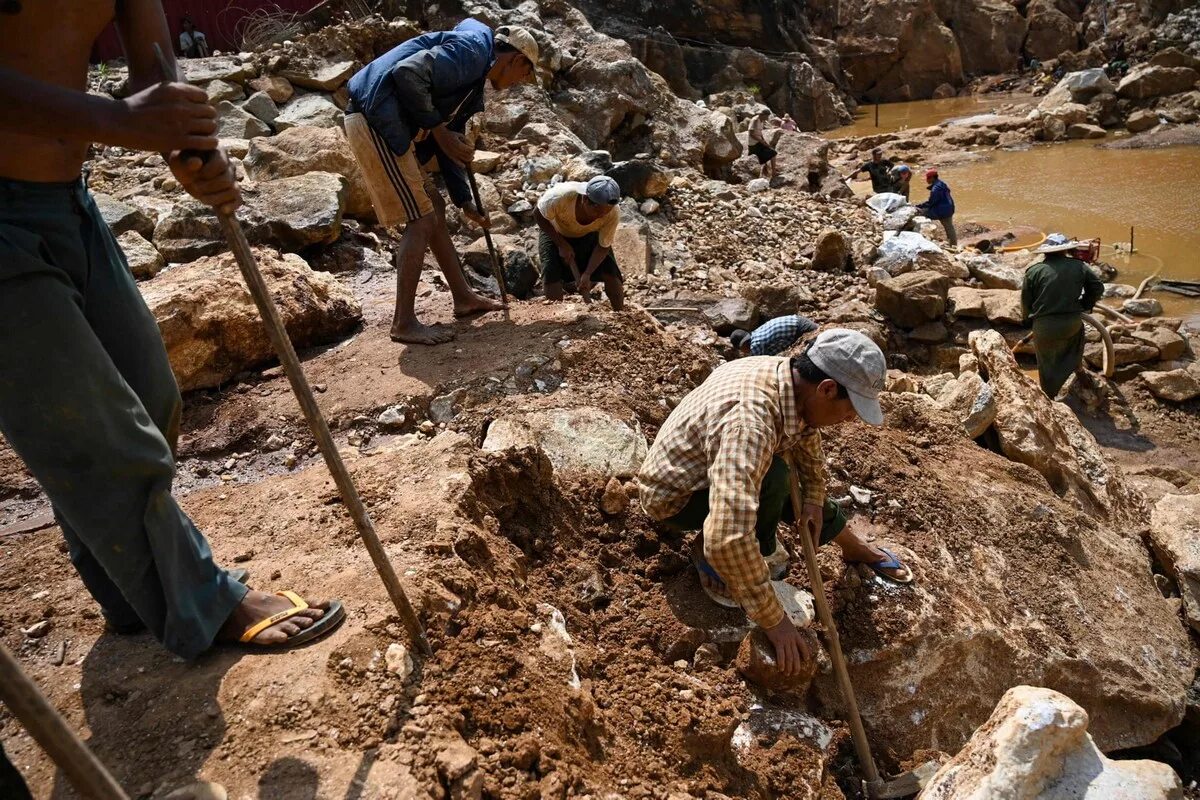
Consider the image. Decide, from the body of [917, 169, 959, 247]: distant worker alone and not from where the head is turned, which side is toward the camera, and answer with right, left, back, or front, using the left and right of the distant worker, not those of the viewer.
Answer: left

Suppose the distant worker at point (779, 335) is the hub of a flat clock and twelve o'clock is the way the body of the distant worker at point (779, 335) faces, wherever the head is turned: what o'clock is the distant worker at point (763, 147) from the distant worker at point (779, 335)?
the distant worker at point (763, 147) is roughly at 3 o'clock from the distant worker at point (779, 335).

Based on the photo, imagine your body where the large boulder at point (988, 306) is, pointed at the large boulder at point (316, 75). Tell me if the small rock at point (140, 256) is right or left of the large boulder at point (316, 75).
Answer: left

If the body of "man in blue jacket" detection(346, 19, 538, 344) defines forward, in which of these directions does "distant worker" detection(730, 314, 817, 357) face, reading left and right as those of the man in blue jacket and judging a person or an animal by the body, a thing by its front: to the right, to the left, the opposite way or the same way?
the opposite way

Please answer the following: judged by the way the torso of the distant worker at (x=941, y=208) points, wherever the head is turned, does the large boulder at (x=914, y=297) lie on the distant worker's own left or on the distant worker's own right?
on the distant worker's own left

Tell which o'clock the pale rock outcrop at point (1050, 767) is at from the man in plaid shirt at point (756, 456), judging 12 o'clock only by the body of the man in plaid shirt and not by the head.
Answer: The pale rock outcrop is roughly at 12 o'clock from the man in plaid shirt.

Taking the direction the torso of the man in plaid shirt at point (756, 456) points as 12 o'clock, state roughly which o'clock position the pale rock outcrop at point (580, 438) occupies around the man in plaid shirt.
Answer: The pale rock outcrop is roughly at 6 o'clock from the man in plaid shirt.

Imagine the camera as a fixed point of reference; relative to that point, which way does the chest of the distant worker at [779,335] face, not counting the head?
to the viewer's left

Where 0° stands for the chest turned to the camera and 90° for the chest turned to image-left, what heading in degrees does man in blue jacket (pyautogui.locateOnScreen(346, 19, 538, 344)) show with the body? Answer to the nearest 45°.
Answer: approximately 270°

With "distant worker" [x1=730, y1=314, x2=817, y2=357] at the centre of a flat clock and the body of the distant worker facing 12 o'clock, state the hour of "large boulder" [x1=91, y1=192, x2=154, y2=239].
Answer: The large boulder is roughly at 12 o'clock from the distant worker.
